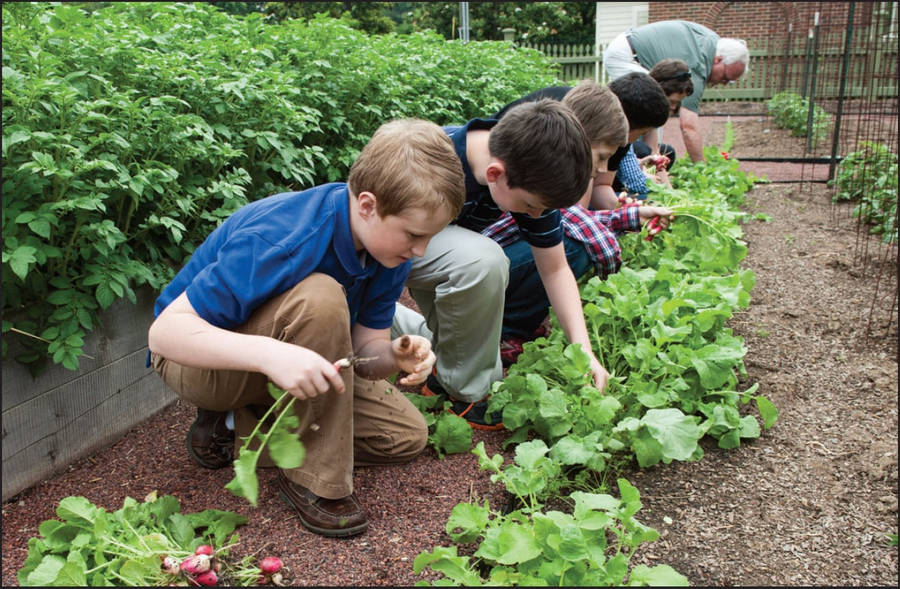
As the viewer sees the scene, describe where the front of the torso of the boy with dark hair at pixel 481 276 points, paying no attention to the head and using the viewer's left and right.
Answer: facing the viewer and to the right of the viewer

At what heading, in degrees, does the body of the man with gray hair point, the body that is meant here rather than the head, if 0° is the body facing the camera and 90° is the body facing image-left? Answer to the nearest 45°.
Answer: approximately 270°

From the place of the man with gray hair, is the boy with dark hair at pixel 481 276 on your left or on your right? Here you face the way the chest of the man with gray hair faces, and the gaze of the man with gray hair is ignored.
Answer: on your right

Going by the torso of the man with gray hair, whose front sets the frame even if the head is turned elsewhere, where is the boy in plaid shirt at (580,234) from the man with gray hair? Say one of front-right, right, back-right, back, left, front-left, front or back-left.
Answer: right

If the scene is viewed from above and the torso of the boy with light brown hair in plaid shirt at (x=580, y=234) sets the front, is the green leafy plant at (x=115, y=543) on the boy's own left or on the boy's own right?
on the boy's own right

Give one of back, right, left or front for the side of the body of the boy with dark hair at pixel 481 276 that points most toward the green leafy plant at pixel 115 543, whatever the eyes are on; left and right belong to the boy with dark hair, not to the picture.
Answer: right

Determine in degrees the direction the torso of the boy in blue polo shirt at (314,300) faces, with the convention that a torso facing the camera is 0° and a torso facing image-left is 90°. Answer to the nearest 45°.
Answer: approximately 315°
